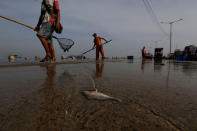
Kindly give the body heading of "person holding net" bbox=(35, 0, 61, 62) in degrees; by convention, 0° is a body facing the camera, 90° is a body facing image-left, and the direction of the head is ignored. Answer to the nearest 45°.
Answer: approximately 45°
